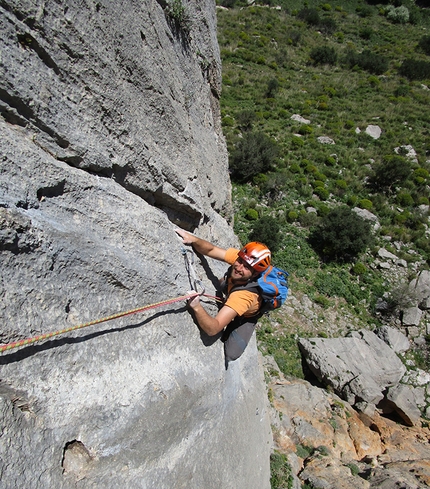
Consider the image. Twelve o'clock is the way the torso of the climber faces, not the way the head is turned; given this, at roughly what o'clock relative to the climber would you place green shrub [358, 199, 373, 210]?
The green shrub is roughly at 4 o'clock from the climber.

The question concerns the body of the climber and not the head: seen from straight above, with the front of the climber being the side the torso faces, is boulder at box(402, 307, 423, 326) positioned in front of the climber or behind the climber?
behind

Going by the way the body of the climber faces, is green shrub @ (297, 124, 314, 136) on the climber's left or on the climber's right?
on the climber's right

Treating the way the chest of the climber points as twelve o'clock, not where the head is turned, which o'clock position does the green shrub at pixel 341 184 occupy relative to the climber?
The green shrub is roughly at 4 o'clock from the climber.

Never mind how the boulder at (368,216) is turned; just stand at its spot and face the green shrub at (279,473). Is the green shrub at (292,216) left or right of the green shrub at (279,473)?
right

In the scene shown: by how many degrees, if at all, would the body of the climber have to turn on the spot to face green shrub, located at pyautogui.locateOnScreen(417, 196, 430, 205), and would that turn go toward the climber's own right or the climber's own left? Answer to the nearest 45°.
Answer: approximately 135° to the climber's own right

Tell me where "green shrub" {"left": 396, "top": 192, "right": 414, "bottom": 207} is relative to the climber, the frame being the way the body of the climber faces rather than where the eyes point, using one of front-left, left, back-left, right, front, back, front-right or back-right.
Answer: back-right

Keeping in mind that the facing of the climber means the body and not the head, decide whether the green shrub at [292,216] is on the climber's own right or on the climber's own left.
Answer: on the climber's own right

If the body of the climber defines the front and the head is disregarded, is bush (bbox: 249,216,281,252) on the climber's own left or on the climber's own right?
on the climber's own right

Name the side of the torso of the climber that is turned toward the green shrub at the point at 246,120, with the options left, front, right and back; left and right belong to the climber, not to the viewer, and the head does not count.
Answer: right

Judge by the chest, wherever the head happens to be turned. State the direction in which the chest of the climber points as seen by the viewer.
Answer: to the viewer's left

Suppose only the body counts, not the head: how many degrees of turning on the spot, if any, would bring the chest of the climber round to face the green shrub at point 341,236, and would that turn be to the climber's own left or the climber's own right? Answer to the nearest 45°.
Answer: approximately 135° to the climber's own right
